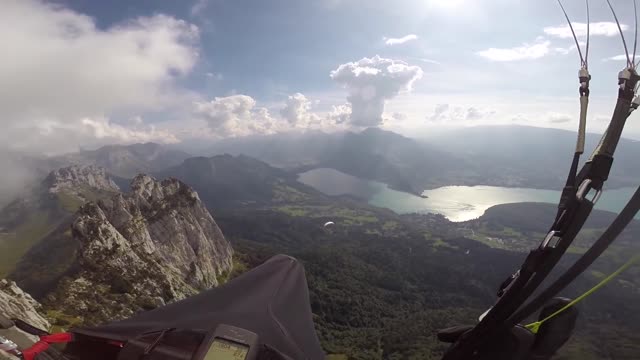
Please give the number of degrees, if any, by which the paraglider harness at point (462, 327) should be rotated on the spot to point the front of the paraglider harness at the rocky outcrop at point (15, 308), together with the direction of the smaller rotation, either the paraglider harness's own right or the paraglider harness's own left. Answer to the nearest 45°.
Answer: approximately 45° to the paraglider harness's own left

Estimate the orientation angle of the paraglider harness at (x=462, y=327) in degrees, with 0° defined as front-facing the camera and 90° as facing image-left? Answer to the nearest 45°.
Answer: approximately 180°
